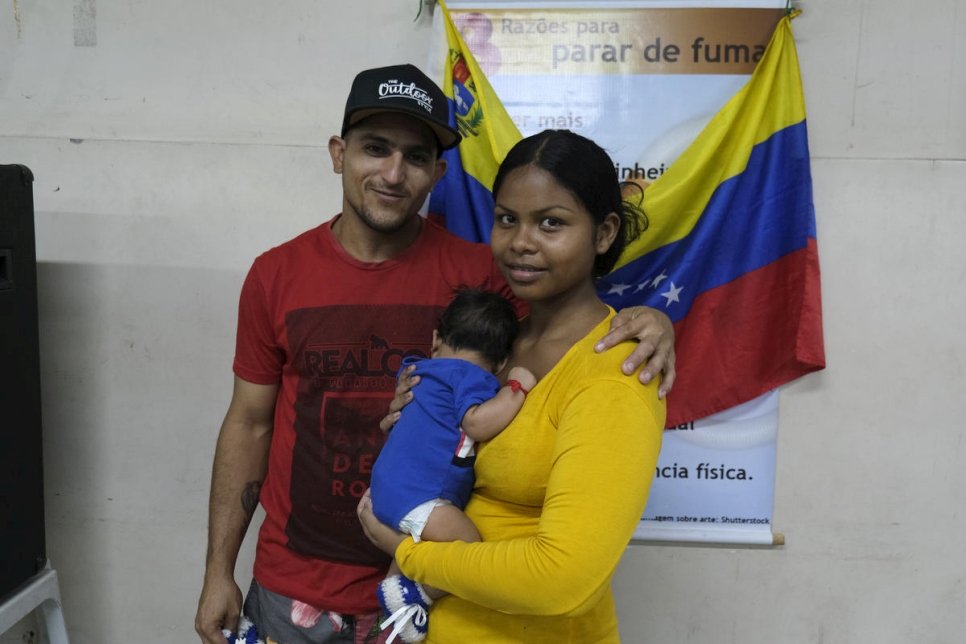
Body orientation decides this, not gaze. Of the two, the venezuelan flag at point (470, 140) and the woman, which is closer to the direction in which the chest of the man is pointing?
the woman

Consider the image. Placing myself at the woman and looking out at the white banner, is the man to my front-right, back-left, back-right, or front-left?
front-left

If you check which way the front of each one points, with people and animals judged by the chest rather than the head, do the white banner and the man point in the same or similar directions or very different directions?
same or similar directions

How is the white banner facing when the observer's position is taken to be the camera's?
facing the viewer

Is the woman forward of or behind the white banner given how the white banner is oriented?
forward

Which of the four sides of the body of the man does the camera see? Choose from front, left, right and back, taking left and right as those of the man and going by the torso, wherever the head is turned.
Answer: front

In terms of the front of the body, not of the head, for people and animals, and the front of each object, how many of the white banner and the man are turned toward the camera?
2

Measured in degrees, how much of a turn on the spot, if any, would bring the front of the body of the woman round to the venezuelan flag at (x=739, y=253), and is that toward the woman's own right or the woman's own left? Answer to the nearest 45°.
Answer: approximately 180°

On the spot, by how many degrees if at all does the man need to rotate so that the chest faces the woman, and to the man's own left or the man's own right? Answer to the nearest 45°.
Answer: approximately 45° to the man's own left
